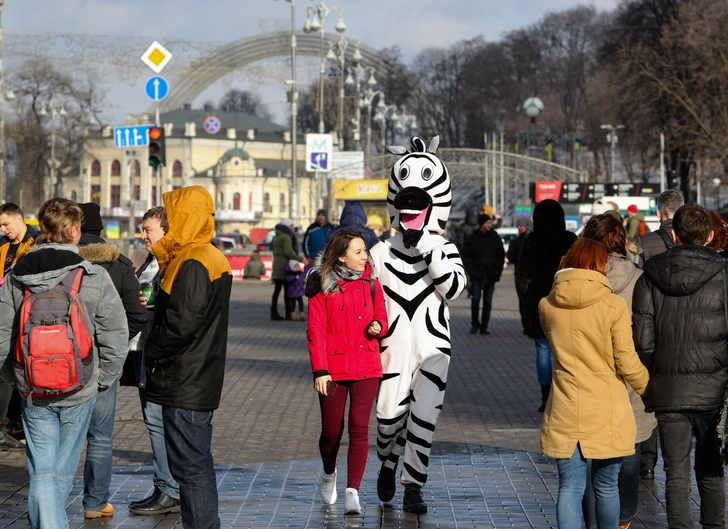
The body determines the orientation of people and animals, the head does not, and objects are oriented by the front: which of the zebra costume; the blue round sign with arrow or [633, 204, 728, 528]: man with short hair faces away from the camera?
the man with short hair

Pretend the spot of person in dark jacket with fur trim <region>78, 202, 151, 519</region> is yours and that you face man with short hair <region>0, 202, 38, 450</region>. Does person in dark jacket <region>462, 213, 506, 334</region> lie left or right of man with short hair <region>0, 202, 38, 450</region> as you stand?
right

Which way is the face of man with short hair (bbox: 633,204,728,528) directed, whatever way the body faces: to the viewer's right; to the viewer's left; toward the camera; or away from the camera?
away from the camera

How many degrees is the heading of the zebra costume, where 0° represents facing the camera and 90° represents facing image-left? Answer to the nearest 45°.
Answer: approximately 0°

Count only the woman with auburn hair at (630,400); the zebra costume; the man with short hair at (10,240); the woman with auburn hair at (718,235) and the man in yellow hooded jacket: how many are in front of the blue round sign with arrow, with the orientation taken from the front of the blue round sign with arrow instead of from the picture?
5

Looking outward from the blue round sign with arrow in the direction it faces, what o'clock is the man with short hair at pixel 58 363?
The man with short hair is roughly at 12 o'clock from the blue round sign with arrow.

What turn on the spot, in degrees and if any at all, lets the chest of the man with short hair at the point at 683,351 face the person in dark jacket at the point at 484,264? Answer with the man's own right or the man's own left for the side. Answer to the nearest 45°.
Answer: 0° — they already face them

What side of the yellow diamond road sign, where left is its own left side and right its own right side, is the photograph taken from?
front

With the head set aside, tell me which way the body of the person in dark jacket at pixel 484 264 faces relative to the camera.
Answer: toward the camera

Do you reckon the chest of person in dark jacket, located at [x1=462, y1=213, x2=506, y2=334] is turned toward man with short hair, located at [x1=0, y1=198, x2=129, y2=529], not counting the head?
yes

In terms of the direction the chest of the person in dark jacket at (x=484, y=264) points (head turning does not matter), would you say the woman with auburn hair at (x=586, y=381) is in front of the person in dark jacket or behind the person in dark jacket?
in front

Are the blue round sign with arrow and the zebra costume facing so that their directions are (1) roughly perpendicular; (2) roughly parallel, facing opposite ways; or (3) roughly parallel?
roughly parallel

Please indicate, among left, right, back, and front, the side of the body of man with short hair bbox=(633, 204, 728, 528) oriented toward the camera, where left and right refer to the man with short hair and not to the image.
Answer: back
